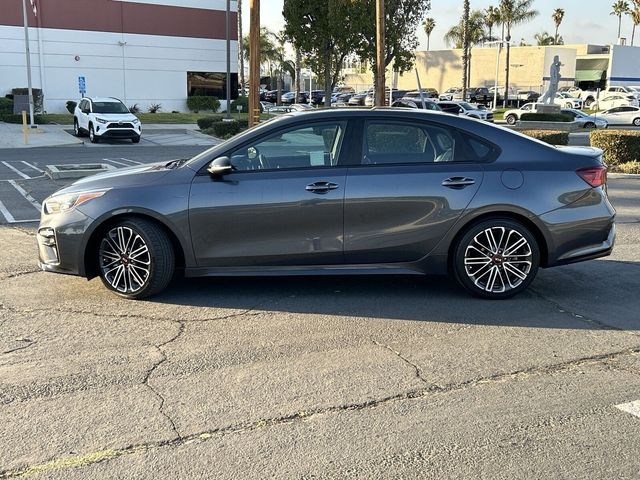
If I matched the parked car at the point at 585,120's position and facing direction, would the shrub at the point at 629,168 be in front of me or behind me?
in front

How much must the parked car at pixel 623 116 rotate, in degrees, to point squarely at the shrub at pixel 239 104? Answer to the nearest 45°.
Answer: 0° — it already faces it

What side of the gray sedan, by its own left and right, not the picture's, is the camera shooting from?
left

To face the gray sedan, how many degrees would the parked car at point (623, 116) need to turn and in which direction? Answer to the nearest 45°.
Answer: approximately 90° to its left

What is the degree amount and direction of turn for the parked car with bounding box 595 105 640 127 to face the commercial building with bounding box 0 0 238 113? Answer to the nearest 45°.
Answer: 0° — it already faces it

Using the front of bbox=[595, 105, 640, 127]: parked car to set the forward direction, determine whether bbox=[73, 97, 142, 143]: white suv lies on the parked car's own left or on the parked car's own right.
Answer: on the parked car's own left

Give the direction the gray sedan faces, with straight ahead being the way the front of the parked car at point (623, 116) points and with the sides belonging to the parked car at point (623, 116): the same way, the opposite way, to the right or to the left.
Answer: the same way

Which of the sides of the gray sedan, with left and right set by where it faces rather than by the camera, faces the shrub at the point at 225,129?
right

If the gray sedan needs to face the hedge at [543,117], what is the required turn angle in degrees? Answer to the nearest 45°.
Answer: approximately 90° to its right

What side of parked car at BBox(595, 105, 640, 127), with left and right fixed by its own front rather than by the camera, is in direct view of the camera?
left

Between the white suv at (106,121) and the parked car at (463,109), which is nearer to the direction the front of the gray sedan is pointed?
the white suv

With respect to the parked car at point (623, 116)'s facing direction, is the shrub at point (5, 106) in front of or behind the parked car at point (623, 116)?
in front
